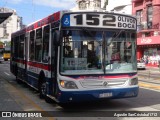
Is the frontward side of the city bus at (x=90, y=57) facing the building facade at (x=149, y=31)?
no

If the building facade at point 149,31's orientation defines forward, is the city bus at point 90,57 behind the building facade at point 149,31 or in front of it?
in front

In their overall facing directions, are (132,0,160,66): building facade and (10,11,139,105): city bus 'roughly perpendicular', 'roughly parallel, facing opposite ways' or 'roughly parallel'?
roughly perpendicular

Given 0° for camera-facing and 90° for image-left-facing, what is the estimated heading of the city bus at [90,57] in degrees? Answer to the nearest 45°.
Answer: approximately 315°

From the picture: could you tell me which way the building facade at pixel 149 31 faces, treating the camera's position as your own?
facing the viewer and to the left of the viewer

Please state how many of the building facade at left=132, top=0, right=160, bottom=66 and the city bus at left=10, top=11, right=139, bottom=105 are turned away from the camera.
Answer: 0
